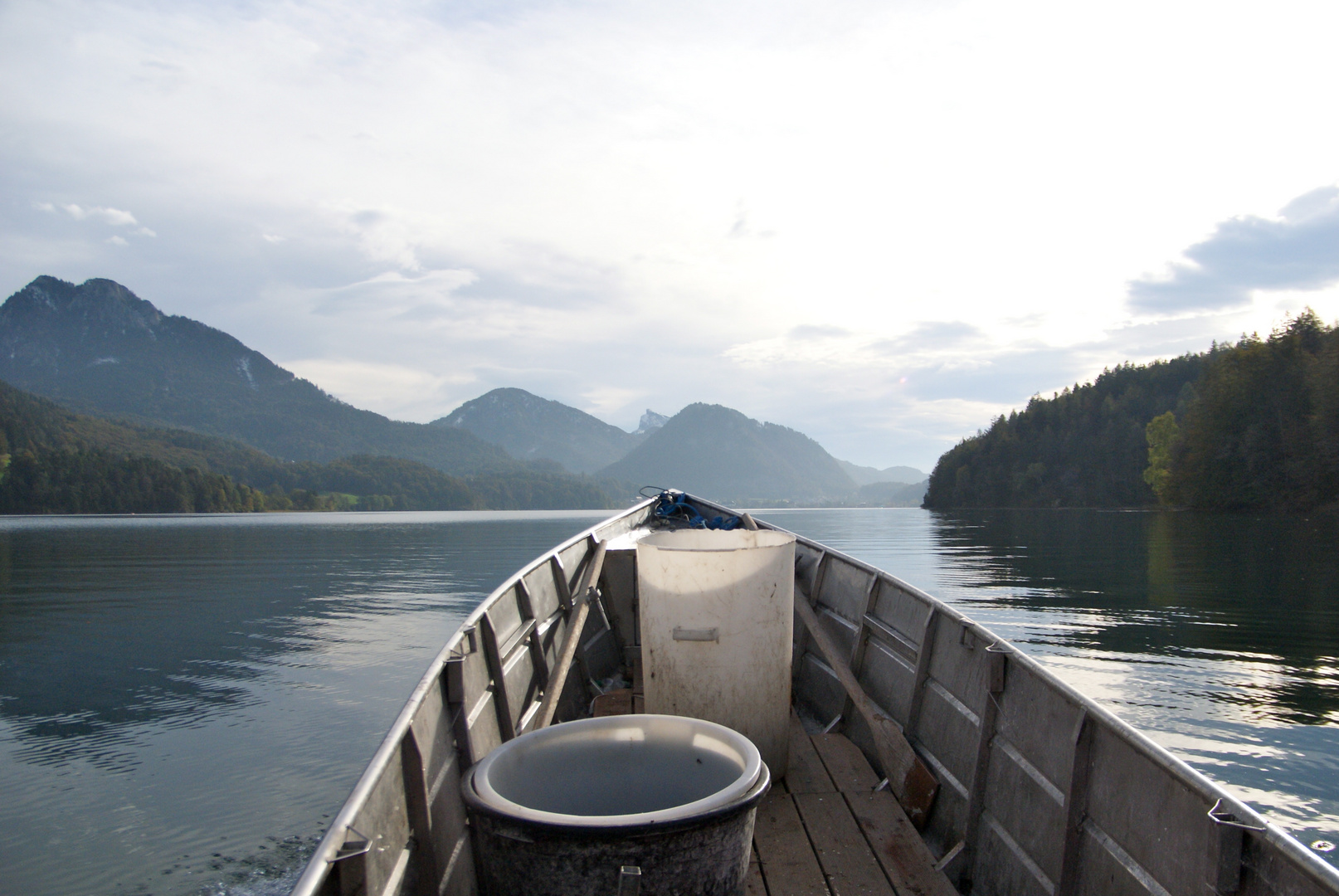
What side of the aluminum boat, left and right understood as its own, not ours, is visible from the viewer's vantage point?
back
